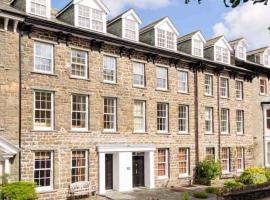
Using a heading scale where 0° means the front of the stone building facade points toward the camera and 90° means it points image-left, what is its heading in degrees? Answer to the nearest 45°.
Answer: approximately 315°

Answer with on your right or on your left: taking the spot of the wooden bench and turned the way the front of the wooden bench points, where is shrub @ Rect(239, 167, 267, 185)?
on your left

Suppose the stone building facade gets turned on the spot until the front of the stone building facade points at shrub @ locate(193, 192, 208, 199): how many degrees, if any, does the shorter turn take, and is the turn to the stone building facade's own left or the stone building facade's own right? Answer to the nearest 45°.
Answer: approximately 45° to the stone building facade's own left

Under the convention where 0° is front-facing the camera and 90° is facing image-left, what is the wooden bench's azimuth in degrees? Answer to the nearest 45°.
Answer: approximately 315°
